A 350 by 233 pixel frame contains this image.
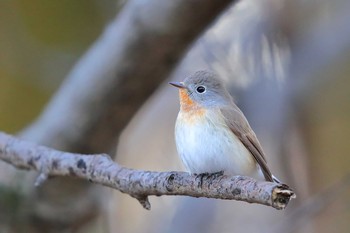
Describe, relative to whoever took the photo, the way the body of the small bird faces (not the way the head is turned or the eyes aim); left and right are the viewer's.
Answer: facing the viewer and to the left of the viewer
